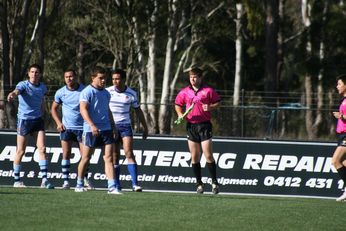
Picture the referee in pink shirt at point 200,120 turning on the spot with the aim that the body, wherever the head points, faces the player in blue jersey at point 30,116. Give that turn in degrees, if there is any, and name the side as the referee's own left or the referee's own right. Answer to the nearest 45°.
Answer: approximately 90° to the referee's own right

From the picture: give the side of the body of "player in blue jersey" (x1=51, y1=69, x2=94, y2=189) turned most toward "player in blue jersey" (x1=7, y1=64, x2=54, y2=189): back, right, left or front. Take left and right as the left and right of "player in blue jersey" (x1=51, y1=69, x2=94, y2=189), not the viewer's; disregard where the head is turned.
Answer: right

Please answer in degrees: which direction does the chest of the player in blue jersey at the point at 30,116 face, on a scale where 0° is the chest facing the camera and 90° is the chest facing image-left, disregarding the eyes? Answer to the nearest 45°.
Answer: approximately 0°

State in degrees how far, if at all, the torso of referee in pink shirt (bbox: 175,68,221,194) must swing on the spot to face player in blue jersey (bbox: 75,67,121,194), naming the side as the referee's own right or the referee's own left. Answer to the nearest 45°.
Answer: approximately 45° to the referee's own right

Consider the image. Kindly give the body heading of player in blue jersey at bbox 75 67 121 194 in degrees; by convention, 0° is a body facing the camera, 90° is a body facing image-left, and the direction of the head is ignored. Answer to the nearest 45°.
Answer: approximately 315°

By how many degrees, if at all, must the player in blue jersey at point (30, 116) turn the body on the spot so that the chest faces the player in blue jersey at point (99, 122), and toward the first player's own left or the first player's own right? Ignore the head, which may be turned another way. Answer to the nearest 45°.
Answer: approximately 45° to the first player's own left

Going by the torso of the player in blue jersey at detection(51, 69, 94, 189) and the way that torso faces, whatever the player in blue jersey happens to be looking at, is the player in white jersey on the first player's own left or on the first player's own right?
on the first player's own left
